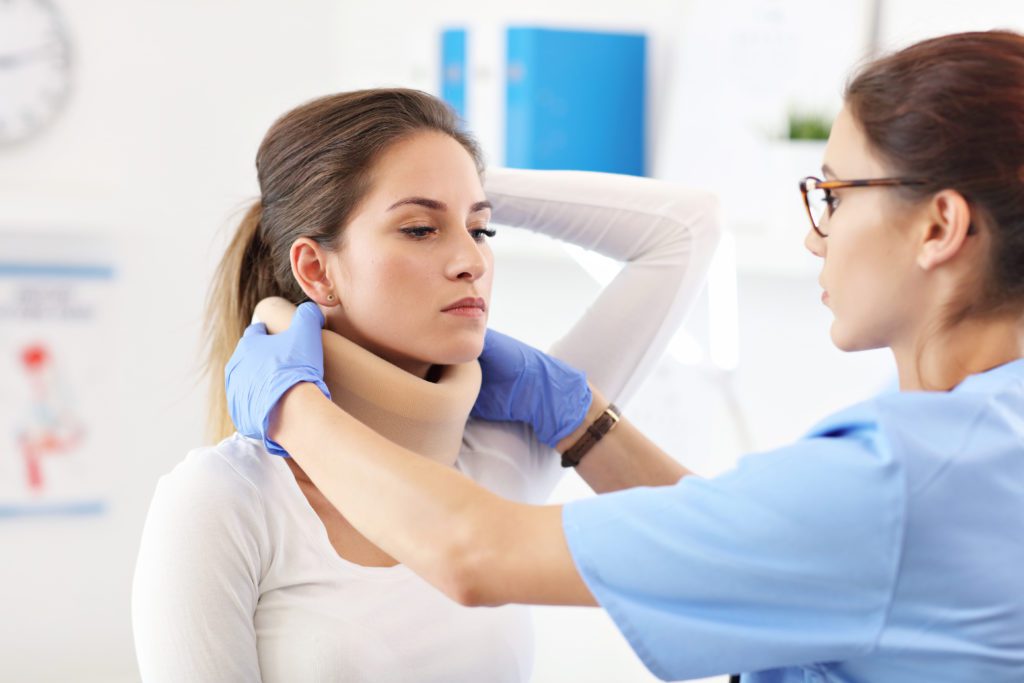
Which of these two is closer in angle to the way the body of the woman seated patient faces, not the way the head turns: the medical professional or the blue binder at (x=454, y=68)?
the medical professional

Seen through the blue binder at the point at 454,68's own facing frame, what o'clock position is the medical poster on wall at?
The medical poster on wall is roughly at 3 o'clock from the blue binder.

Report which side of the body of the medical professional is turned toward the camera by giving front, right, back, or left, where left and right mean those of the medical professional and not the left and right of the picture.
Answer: left

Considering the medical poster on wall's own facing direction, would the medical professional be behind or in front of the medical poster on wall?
in front

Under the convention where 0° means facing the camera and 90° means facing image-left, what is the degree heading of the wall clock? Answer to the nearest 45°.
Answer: approximately 0°

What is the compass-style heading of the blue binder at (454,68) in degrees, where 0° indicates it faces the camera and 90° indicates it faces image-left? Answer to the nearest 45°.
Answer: approximately 0°

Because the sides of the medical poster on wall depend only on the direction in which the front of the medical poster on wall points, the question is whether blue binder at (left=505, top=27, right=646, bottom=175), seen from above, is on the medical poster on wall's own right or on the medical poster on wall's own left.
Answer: on the medical poster on wall's own left

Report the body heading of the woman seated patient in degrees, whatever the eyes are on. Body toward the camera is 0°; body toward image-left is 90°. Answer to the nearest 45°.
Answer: approximately 315°
